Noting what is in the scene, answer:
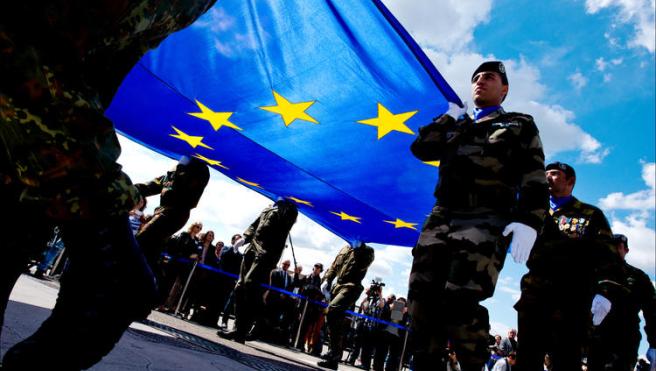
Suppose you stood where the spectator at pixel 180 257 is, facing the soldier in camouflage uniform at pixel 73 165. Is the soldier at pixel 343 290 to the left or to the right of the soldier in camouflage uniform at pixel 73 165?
left

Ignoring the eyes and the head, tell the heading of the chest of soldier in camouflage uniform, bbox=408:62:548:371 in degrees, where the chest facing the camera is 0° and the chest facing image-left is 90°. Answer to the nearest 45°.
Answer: approximately 45°

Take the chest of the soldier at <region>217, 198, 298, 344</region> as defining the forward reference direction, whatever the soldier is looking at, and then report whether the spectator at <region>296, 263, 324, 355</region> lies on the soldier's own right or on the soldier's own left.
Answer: on the soldier's own right

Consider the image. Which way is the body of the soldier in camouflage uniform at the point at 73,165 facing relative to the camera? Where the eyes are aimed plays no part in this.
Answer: to the viewer's left

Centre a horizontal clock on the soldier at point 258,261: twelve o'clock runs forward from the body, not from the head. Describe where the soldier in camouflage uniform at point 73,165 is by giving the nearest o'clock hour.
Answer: The soldier in camouflage uniform is roughly at 9 o'clock from the soldier.

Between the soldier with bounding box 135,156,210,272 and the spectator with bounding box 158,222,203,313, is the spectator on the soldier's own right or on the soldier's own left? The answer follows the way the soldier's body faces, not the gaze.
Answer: on the soldier's own right

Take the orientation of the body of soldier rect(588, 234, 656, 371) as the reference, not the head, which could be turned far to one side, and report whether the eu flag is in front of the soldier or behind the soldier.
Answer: in front

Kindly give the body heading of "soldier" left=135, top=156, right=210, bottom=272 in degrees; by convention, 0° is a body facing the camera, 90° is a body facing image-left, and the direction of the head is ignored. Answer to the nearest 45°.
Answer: approximately 90°

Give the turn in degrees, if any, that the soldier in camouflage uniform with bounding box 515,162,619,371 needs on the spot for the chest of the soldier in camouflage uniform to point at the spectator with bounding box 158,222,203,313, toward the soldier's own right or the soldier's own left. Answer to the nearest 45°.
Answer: approximately 45° to the soldier's own right

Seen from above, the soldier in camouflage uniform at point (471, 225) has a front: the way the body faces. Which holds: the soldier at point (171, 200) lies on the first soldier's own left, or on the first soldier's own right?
on the first soldier's own right
